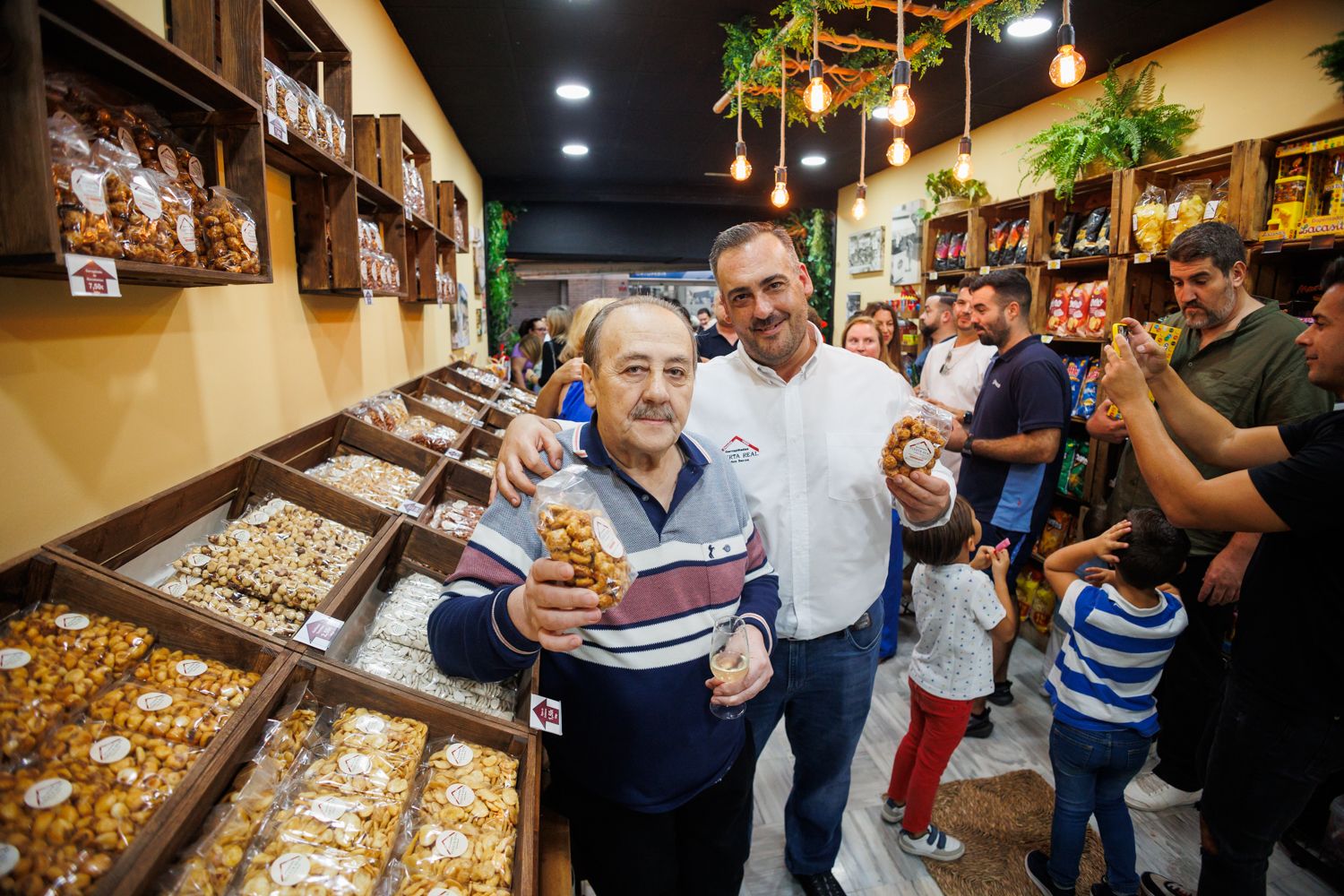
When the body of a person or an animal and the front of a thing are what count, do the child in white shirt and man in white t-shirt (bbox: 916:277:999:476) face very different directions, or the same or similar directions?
very different directions

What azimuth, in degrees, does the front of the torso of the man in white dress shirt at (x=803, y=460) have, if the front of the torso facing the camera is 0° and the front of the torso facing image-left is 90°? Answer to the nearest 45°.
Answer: approximately 0°

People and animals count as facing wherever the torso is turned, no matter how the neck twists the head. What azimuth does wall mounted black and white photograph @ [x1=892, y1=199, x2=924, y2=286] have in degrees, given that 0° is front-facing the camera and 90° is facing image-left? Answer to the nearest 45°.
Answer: approximately 45°

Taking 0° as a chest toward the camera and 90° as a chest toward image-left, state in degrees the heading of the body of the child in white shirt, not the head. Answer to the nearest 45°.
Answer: approximately 225°

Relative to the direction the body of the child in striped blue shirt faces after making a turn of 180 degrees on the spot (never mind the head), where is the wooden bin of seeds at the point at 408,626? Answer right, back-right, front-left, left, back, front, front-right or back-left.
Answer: right
